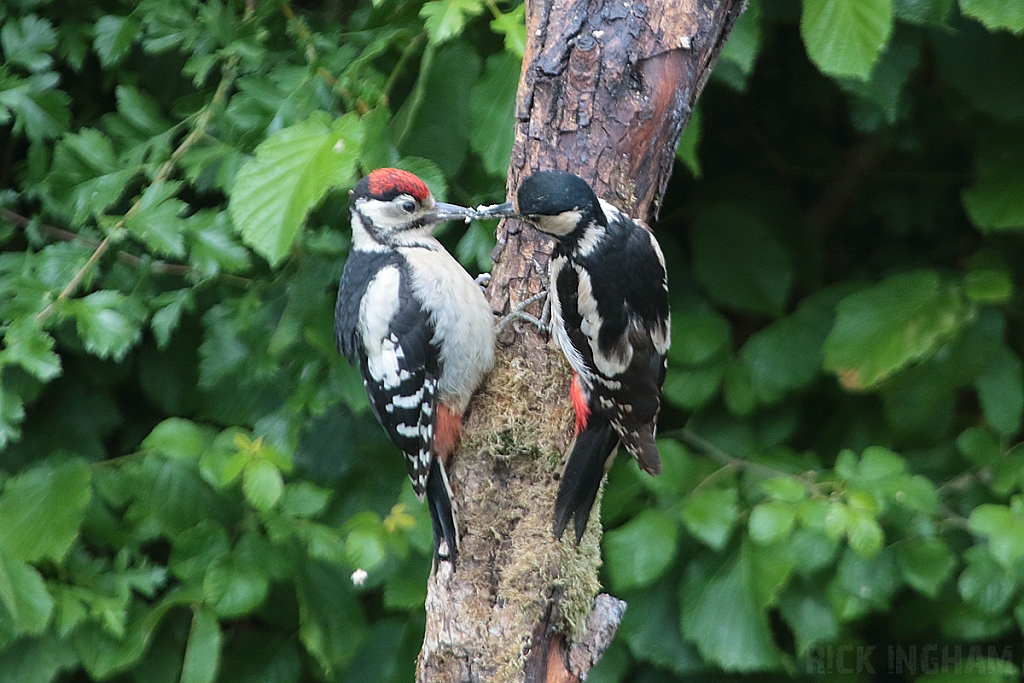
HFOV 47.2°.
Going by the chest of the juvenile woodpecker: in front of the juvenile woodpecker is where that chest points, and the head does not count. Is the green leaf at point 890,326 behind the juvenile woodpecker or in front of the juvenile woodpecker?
in front

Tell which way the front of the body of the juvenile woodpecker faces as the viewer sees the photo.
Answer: to the viewer's right

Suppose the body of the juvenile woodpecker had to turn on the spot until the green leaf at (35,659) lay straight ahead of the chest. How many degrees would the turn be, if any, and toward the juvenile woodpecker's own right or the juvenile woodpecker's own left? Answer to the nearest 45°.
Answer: approximately 180°

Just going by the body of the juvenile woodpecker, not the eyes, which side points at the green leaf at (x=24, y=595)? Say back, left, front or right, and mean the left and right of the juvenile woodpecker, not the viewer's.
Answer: back

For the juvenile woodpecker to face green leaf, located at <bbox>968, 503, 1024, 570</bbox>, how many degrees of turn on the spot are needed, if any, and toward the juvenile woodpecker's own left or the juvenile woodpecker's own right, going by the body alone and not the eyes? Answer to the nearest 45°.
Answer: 0° — it already faces it

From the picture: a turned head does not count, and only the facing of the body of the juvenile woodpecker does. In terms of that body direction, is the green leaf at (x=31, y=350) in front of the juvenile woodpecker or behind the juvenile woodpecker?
behind
